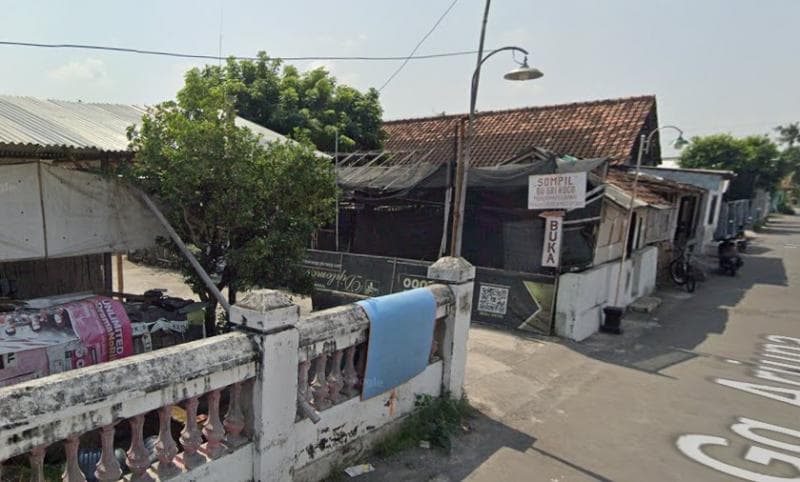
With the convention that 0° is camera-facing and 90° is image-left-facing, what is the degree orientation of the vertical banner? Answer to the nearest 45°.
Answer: approximately 0°

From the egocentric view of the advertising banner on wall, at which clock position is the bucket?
The bucket is roughly at 9 o'clock from the advertising banner on wall.

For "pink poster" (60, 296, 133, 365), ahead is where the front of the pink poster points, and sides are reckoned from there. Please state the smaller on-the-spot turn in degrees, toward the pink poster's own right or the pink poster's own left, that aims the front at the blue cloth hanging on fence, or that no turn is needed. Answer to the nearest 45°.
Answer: approximately 45° to the pink poster's own left

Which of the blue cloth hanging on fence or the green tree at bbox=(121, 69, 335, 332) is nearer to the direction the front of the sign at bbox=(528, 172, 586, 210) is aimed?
the blue cloth hanging on fence

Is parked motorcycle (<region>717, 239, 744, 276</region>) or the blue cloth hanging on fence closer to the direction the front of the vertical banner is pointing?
the blue cloth hanging on fence

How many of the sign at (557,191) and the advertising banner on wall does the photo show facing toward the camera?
2

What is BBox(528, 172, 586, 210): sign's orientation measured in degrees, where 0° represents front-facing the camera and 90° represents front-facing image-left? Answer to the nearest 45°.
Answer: approximately 0°
